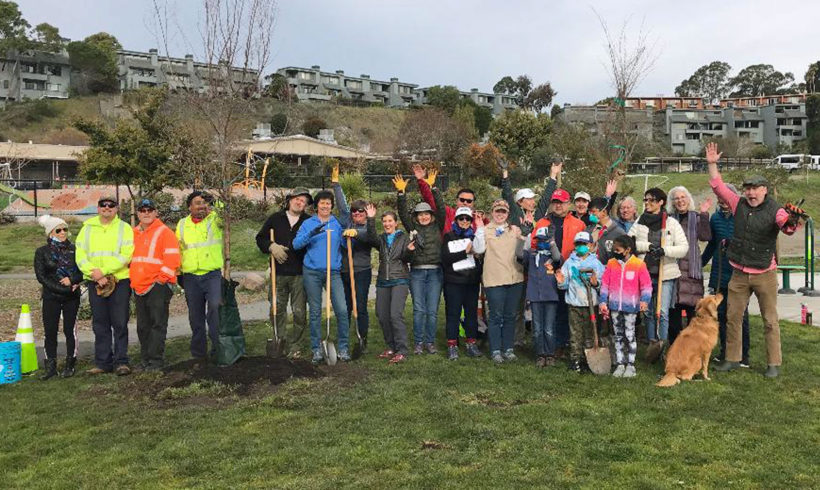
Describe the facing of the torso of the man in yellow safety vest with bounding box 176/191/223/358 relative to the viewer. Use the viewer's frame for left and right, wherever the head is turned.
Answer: facing the viewer

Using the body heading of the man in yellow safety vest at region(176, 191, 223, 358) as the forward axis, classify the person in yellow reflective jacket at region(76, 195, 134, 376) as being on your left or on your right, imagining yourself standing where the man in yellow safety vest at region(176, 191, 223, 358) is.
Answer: on your right

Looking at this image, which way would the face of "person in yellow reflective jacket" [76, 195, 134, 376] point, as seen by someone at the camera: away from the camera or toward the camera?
toward the camera

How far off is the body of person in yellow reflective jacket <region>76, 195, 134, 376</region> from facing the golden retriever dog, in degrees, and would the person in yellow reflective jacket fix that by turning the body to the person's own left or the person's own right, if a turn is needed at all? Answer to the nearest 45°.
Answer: approximately 45° to the person's own left

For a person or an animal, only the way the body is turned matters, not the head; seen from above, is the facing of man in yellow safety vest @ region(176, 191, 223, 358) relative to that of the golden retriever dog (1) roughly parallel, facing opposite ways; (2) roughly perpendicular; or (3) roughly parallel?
roughly perpendicular

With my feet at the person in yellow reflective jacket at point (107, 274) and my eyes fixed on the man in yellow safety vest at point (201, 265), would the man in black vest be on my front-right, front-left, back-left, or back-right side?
front-right

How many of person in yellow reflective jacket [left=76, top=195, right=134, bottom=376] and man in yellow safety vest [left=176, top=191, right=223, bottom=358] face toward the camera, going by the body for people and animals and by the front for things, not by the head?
2

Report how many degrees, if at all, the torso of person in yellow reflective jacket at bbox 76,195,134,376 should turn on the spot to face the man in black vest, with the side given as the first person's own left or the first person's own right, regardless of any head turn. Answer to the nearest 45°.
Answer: approximately 45° to the first person's own left

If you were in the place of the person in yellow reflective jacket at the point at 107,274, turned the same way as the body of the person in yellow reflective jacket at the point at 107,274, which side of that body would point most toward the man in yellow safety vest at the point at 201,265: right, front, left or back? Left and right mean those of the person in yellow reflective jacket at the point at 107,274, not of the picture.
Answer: left

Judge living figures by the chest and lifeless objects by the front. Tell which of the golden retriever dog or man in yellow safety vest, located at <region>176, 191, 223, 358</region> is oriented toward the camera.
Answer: the man in yellow safety vest
